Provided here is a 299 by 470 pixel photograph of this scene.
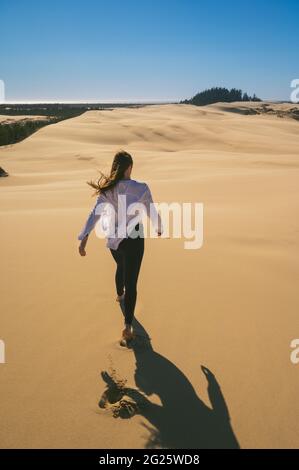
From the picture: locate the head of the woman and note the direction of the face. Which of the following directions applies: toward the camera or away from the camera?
away from the camera

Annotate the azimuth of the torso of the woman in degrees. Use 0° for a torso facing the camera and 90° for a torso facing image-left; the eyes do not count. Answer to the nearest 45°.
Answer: approximately 180°
